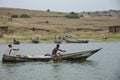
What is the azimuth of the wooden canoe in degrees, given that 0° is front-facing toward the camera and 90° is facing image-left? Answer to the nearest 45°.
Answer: approximately 270°
